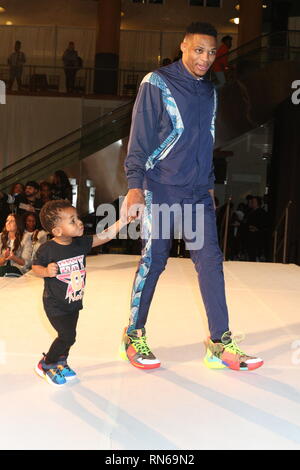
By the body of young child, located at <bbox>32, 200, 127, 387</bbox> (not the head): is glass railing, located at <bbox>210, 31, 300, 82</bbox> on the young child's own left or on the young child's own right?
on the young child's own left

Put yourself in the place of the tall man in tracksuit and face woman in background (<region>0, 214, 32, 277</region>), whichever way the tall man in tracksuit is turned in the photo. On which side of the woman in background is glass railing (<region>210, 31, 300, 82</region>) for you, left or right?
right

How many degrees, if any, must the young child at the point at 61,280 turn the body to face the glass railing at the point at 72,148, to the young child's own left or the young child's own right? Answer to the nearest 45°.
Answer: approximately 135° to the young child's own left

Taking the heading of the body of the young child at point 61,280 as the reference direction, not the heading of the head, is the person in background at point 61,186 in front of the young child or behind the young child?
behind

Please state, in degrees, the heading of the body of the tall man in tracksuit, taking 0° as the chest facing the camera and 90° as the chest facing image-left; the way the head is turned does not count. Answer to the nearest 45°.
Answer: approximately 315°

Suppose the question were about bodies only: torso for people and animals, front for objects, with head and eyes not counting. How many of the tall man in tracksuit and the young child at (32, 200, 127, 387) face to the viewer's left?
0

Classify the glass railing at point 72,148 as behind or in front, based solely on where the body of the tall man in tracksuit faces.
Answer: behind

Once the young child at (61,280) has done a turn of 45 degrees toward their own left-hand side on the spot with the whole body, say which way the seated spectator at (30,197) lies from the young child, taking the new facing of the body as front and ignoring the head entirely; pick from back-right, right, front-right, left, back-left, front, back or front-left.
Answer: left

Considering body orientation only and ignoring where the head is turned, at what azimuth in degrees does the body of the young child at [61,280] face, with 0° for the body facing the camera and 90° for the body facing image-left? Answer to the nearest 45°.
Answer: approximately 315°

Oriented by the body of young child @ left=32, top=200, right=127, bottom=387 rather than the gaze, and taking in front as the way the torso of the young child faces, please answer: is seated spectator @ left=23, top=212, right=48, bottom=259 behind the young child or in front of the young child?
behind
